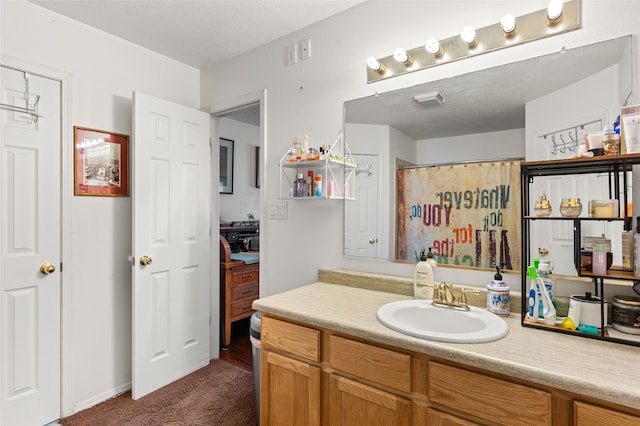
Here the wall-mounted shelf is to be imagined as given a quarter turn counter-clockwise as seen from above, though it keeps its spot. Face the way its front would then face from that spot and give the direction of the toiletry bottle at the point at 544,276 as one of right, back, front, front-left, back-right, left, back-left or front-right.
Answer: front

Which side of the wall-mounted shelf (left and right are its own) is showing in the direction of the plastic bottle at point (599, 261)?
left

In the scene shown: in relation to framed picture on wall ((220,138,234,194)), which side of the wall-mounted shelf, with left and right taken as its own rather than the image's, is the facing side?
right

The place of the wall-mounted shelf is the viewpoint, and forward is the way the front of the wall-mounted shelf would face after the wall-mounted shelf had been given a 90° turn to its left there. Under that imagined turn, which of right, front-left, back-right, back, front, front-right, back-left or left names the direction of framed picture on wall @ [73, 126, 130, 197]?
back-right

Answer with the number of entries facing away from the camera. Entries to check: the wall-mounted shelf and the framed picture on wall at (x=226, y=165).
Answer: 0

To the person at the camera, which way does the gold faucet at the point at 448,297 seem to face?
facing the viewer and to the left of the viewer

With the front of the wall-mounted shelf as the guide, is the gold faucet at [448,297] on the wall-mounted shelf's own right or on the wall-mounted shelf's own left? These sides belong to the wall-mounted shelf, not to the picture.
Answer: on the wall-mounted shelf's own left

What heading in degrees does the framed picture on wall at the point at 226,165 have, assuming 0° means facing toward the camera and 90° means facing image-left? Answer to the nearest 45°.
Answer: approximately 315°

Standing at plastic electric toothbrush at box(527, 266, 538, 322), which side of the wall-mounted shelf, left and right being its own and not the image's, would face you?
left

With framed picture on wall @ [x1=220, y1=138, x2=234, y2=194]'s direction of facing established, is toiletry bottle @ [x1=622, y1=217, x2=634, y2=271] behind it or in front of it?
in front

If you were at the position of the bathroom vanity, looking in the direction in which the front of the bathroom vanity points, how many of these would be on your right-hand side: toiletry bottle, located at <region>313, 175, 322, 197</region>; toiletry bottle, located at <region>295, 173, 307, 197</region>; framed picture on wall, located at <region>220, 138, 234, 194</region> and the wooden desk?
4

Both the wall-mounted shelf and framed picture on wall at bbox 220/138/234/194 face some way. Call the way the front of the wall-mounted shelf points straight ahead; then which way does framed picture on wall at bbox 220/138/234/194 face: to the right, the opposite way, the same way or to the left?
to the left
